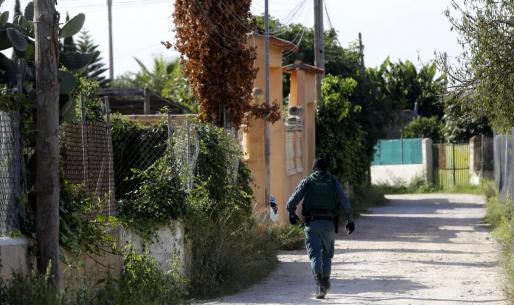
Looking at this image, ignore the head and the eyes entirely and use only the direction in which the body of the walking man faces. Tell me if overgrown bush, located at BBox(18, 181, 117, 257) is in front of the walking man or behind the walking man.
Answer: behind
